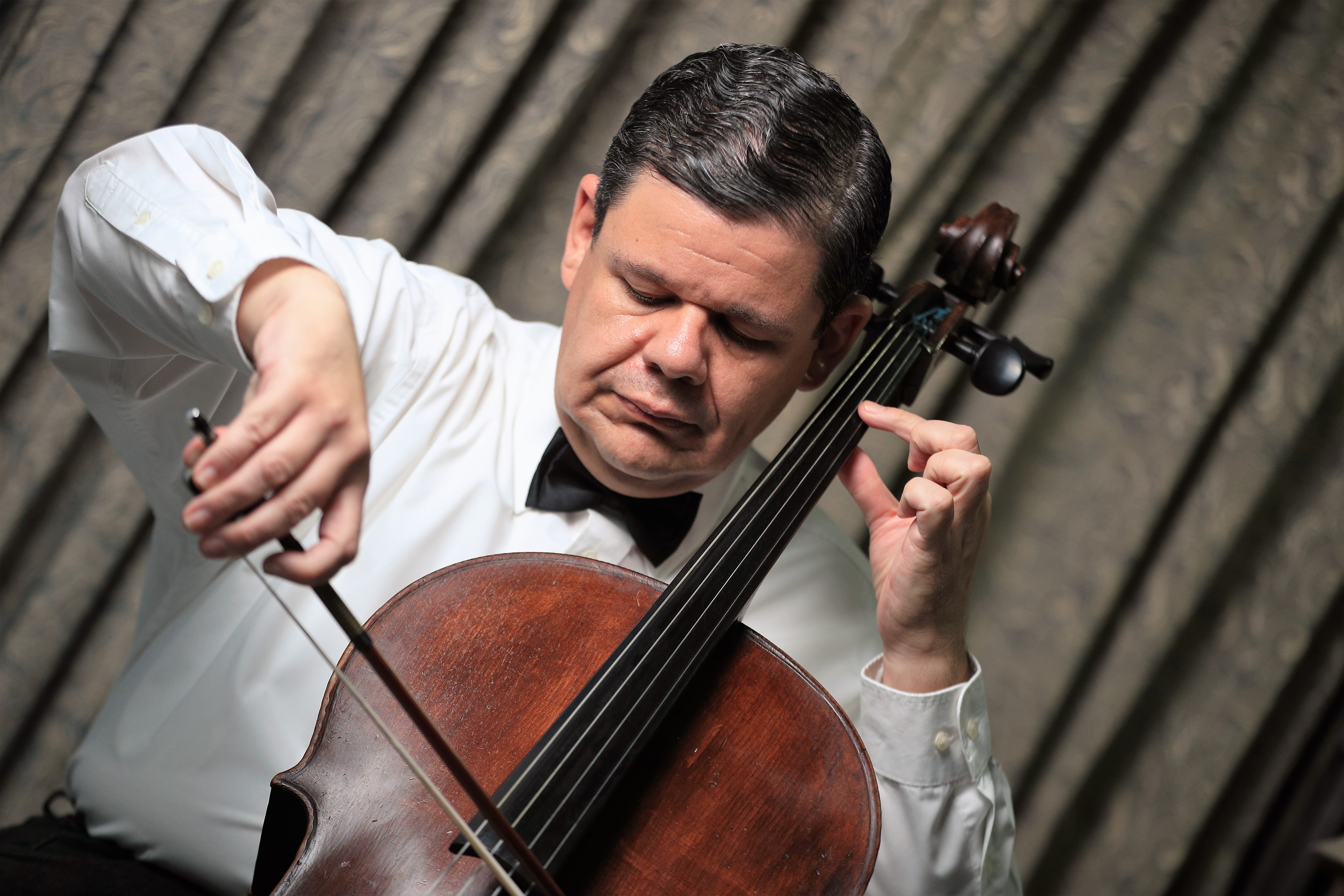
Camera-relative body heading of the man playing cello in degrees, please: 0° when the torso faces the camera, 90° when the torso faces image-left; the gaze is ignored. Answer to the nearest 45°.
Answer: approximately 0°
